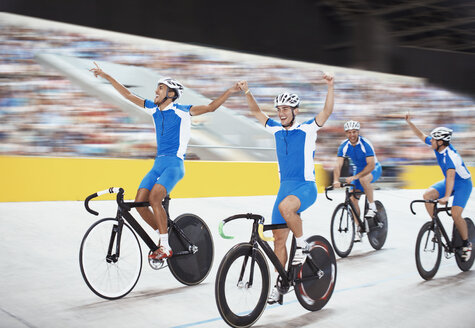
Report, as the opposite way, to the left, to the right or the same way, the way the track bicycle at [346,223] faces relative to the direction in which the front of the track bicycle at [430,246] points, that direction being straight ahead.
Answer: the same way

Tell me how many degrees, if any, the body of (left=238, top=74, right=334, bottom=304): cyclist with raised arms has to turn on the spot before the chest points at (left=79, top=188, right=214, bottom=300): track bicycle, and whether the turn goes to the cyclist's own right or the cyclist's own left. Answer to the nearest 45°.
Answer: approximately 45° to the cyclist's own right

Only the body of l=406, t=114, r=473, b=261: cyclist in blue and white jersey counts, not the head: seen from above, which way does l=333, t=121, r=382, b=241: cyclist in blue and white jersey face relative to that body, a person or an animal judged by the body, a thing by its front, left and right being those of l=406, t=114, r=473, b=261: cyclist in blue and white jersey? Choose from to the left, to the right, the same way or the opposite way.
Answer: the same way

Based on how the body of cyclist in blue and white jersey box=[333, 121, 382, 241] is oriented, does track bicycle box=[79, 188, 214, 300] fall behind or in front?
in front

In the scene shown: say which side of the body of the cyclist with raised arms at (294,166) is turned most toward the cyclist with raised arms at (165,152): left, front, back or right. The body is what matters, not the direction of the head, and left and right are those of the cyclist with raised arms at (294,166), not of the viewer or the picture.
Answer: right

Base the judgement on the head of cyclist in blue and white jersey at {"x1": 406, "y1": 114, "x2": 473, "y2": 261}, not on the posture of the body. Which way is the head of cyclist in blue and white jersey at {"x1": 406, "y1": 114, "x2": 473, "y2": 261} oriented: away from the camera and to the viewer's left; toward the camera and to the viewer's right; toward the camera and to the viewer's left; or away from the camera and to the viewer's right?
toward the camera and to the viewer's left

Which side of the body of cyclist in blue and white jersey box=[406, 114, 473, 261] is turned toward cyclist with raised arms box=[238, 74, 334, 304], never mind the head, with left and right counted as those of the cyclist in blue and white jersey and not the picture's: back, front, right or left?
front

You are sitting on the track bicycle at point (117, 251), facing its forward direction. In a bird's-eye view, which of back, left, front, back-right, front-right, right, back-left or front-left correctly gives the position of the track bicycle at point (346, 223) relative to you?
back

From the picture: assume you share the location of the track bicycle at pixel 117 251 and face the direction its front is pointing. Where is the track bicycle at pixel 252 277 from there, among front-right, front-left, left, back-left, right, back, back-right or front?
left

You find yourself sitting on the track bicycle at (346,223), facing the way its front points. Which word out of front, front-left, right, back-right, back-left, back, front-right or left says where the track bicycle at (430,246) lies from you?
left

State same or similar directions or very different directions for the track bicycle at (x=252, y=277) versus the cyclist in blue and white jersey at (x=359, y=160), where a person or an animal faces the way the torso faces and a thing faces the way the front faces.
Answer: same or similar directions

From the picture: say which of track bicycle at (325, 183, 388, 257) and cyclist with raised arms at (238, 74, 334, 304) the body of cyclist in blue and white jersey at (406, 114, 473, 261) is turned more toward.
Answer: the cyclist with raised arms

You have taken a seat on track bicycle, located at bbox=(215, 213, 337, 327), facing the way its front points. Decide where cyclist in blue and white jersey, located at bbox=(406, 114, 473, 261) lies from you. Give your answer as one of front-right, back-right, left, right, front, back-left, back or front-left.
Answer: back

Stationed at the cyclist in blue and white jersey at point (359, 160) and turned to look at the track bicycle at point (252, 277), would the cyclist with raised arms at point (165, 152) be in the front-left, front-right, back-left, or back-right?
front-right

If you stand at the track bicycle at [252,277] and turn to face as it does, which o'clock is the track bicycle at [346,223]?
the track bicycle at [346,223] is roughly at 5 o'clock from the track bicycle at [252,277].

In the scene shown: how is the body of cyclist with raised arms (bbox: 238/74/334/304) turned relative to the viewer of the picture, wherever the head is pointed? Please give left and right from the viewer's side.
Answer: facing the viewer and to the left of the viewer

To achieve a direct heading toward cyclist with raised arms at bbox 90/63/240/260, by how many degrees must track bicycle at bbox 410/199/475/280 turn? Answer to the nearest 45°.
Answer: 0° — it already faces them
